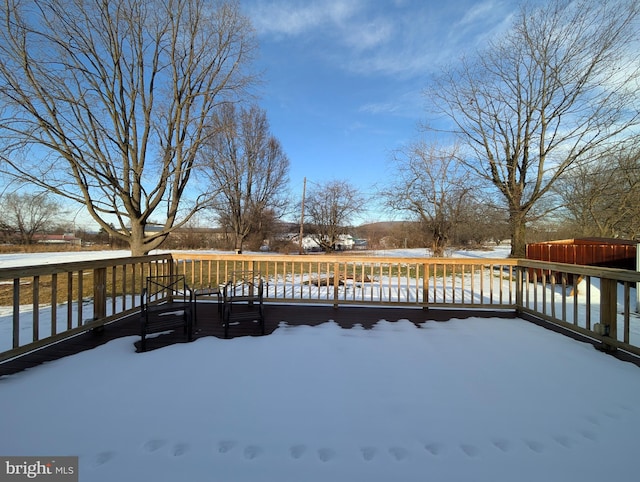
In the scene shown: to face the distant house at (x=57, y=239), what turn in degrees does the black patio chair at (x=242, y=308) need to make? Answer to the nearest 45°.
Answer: approximately 135° to its right

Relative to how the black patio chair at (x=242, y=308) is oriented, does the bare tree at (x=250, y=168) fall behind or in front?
behind

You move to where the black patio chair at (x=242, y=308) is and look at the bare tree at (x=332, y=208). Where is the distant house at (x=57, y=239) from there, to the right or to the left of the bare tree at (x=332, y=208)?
left

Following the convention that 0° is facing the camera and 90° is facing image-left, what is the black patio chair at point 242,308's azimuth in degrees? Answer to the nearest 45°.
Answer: approximately 0°

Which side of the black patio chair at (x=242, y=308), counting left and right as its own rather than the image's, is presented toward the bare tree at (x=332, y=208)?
back
